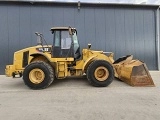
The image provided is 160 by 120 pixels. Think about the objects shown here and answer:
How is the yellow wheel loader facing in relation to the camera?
to the viewer's right
